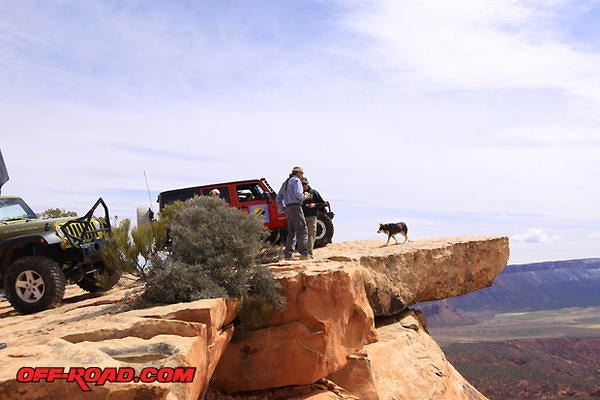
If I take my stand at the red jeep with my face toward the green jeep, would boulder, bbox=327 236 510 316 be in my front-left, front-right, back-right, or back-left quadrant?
back-left

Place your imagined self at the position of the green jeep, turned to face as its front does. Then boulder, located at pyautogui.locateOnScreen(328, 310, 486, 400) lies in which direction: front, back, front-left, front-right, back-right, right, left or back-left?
front-left

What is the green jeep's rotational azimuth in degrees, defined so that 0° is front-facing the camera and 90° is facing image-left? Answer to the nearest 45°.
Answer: approximately 315°

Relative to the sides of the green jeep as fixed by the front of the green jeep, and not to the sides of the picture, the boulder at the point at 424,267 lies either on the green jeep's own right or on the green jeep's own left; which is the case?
on the green jeep's own left

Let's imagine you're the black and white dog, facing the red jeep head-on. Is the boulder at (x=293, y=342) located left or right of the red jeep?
left

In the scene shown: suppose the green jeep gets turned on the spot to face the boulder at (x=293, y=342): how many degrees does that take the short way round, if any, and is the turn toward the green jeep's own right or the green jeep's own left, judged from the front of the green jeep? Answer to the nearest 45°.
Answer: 0° — it already faces it

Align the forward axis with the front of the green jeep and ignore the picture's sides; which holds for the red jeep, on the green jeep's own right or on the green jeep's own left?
on the green jeep's own left

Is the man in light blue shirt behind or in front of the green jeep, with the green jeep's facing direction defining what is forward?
in front
